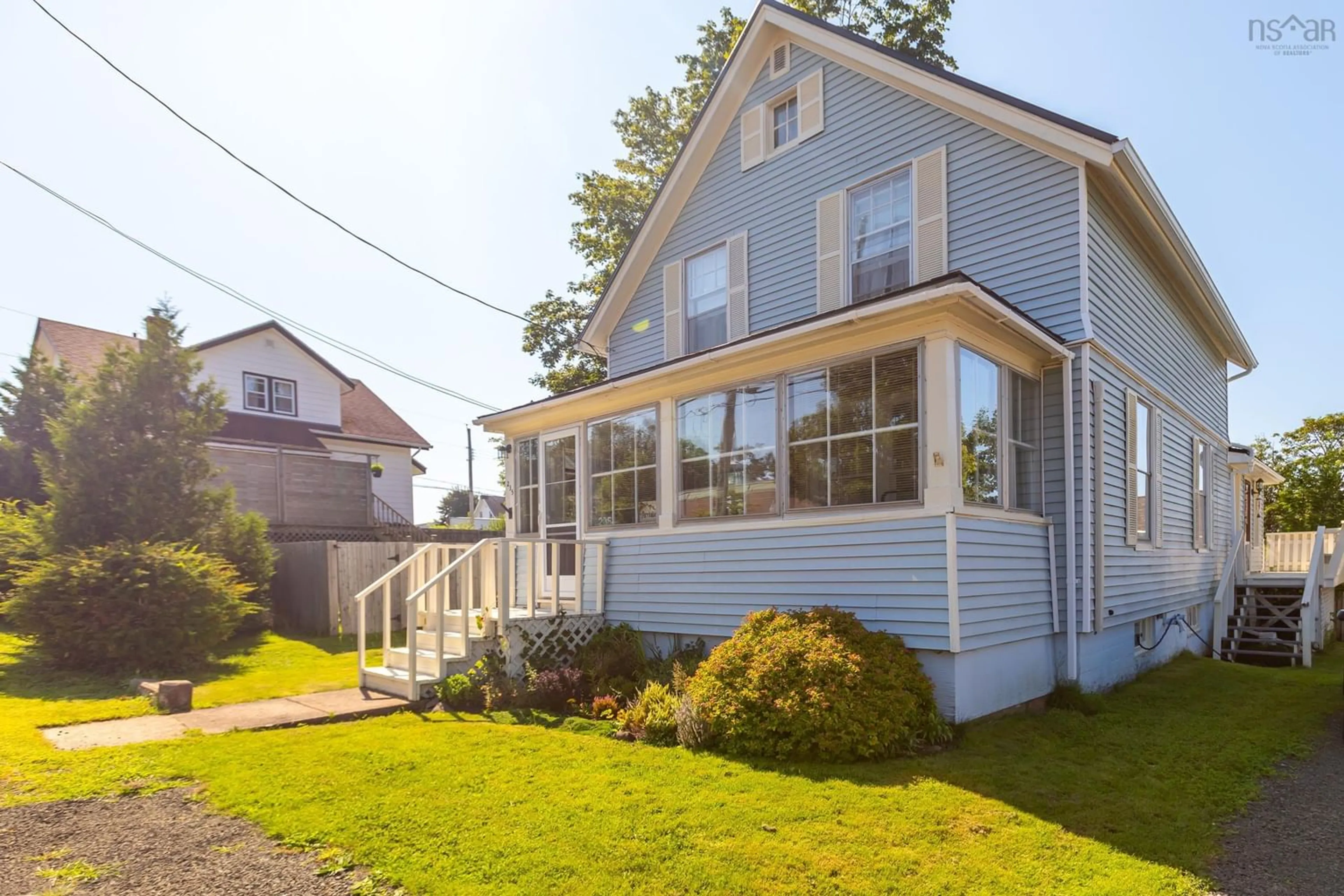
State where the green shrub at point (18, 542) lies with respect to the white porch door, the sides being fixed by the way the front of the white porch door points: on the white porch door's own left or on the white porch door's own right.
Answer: on the white porch door's own right

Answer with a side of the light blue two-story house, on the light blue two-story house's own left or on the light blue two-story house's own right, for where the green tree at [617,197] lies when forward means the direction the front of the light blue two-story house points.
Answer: on the light blue two-story house's own right

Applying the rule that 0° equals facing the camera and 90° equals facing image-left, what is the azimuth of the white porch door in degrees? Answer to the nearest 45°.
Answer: approximately 45°

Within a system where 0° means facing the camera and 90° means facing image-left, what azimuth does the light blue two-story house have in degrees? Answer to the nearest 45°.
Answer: approximately 45°

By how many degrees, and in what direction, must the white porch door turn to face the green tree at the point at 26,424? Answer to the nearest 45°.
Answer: approximately 90° to its right

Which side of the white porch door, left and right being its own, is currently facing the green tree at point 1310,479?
back
